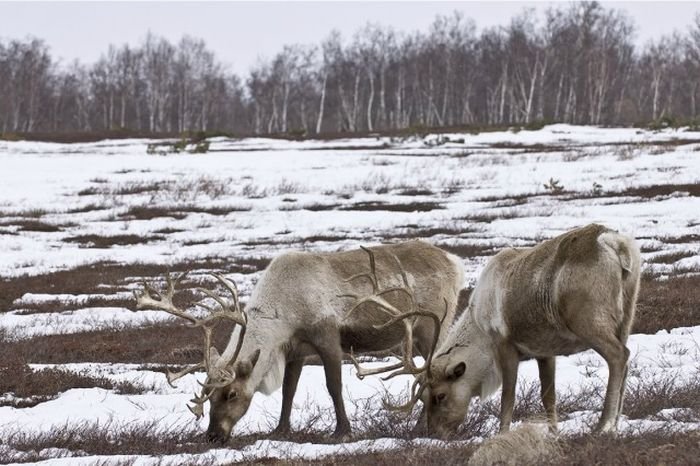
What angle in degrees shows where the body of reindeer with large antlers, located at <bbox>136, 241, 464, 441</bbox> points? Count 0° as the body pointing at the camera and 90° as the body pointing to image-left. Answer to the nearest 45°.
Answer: approximately 90°

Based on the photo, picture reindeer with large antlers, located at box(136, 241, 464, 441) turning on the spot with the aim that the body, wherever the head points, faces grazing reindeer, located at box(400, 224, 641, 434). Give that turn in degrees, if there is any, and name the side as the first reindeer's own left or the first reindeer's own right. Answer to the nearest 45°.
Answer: approximately 135° to the first reindeer's own left
